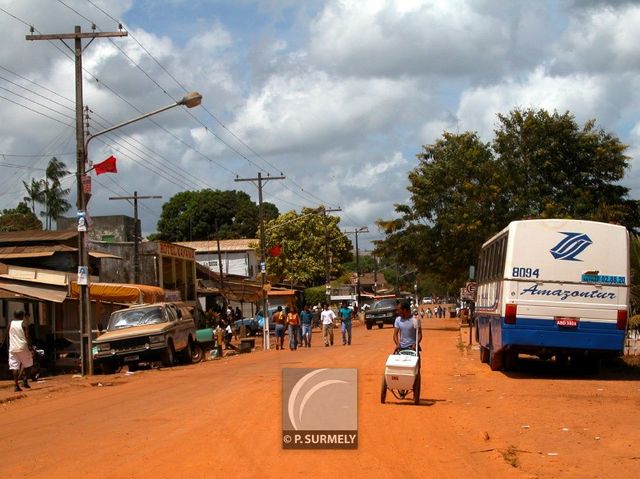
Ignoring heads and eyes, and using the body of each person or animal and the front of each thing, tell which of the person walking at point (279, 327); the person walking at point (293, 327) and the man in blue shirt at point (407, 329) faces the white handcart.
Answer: the man in blue shirt

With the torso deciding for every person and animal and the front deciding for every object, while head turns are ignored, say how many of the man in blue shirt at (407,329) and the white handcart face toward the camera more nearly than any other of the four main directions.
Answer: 2

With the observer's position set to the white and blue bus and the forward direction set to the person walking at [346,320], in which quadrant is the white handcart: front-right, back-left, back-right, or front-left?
back-left

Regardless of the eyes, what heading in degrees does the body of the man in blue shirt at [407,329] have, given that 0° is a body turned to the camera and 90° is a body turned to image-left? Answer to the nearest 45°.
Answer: approximately 0°

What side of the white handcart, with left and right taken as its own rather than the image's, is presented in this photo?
front

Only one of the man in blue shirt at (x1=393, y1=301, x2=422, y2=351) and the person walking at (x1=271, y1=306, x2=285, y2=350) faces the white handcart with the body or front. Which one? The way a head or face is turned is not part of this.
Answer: the man in blue shirt

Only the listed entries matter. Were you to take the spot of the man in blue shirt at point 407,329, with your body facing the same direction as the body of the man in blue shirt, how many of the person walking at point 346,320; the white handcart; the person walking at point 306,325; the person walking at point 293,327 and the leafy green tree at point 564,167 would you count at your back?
4
